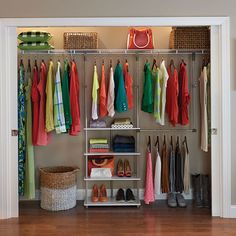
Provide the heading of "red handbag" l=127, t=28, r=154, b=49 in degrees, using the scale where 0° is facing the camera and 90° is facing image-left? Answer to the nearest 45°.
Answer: approximately 0°

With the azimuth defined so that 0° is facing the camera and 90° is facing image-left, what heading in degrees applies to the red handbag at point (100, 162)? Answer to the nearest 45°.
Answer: approximately 0°

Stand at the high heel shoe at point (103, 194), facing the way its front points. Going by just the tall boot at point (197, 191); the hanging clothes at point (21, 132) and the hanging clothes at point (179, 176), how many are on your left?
2

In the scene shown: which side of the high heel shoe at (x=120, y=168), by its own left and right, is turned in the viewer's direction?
front

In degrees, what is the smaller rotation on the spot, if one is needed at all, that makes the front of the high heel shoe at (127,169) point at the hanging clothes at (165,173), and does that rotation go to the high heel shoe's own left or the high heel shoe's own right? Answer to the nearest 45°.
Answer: approximately 90° to the high heel shoe's own left

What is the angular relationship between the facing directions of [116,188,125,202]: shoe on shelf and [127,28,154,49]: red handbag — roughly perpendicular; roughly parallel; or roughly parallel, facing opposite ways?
roughly parallel

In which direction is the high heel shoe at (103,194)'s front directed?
toward the camera

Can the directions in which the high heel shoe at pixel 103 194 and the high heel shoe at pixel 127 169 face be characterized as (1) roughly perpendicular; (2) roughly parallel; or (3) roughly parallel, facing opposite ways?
roughly parallel
